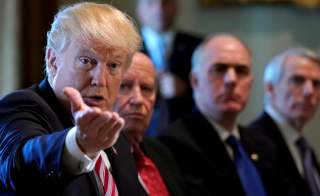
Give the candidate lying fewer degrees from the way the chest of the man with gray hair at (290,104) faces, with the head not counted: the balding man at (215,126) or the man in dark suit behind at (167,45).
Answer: the balding man

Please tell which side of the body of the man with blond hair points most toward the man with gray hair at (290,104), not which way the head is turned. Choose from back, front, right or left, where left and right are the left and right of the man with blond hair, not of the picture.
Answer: left

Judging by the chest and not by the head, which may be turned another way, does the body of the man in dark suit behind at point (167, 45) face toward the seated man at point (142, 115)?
yes

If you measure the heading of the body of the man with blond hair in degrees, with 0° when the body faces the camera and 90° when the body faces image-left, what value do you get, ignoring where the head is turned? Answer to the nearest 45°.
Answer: approximately 315°

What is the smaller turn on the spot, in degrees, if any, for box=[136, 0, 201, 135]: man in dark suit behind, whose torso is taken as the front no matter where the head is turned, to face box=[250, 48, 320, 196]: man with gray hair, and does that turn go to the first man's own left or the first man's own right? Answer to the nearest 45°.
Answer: approximately 45° to the first man's own left

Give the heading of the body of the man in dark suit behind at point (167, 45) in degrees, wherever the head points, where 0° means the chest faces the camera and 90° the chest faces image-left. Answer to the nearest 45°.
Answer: approximately 0°
